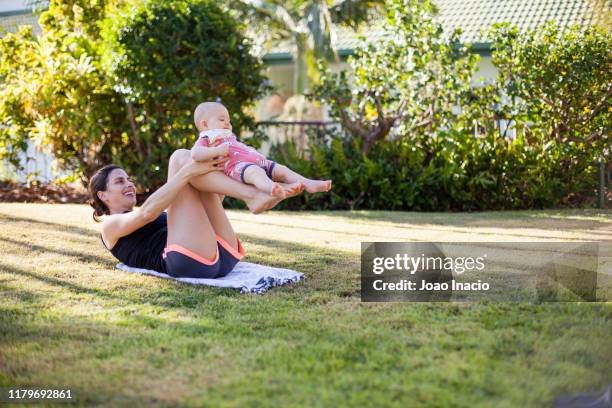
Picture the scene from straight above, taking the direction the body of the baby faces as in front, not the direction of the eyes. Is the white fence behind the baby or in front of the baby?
behind

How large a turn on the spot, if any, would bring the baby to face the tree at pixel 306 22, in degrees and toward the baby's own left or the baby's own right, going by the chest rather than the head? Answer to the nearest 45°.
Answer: approximately 135° to the baby's own left

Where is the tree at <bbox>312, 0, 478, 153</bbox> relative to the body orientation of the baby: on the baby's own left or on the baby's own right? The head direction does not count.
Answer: on the baby's own left

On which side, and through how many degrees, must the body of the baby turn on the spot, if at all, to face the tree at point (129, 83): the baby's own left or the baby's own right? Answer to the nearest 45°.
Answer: approximately 135° to the baby's own left

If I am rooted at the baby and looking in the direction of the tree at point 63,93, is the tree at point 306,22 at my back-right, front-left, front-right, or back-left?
front-right

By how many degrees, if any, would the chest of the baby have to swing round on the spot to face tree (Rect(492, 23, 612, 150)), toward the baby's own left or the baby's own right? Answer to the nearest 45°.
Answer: approximately 90° to the baby's own left
